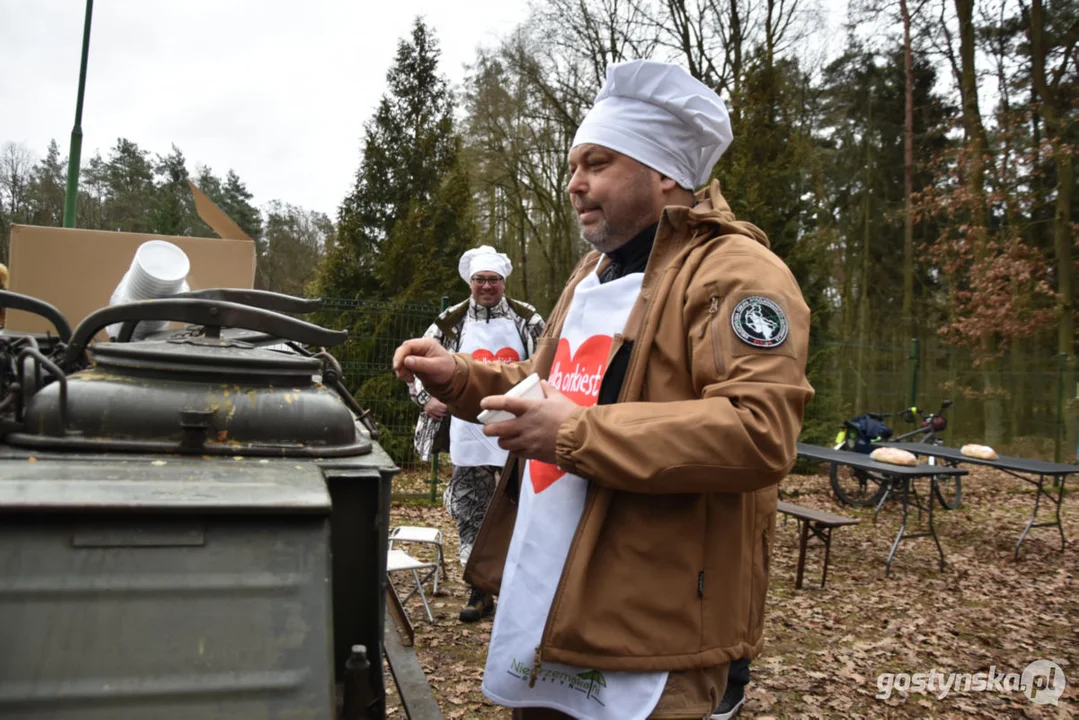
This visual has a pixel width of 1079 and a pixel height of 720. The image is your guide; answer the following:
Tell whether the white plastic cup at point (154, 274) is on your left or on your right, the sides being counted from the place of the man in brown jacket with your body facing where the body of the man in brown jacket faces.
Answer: on your right

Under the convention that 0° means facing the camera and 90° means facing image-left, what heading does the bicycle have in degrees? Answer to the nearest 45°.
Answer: approximately 270°

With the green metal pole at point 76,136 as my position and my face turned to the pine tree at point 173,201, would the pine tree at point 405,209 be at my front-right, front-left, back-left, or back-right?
front-right

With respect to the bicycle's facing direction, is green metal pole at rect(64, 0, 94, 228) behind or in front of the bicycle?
behind

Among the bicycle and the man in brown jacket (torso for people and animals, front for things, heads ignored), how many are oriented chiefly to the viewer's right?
1

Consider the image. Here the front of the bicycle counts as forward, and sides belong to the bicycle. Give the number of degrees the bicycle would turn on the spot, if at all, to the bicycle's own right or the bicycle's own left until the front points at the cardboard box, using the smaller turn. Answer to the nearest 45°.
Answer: approximately 135° to the bicycle's own right

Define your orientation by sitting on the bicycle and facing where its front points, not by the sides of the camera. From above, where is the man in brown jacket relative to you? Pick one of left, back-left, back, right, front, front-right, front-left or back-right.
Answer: right

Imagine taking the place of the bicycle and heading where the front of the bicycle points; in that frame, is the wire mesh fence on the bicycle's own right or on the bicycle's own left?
on the bicycle's own left

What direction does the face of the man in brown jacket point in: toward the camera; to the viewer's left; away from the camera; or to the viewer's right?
to the viewer's left

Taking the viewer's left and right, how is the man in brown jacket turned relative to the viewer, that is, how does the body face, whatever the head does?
facing the viewer and to the left of the viewer

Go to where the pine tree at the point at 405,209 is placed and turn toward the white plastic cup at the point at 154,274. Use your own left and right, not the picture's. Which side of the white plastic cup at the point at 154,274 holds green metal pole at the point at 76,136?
right

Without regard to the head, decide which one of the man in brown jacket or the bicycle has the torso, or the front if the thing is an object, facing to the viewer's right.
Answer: the bicycle
